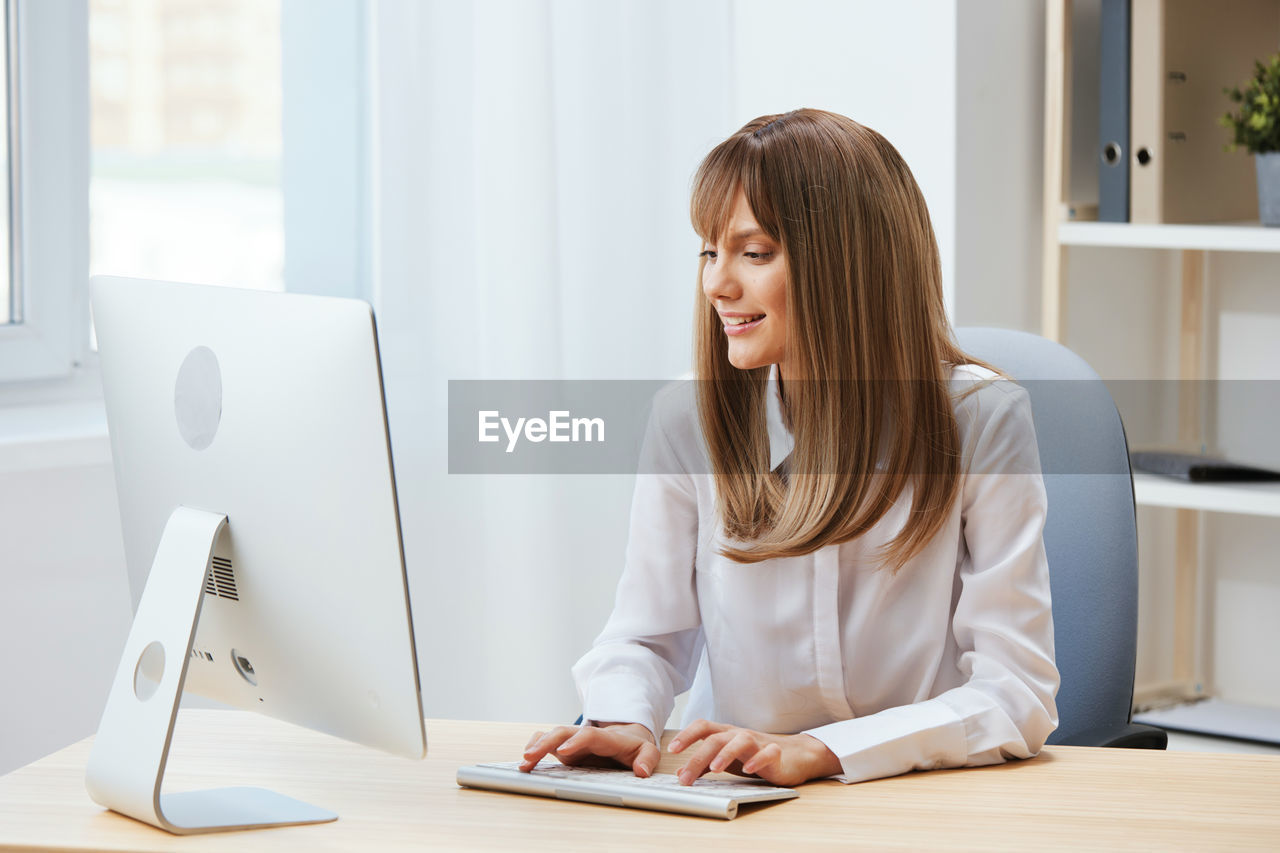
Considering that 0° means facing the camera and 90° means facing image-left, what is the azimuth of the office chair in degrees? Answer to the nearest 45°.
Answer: approximately 45°

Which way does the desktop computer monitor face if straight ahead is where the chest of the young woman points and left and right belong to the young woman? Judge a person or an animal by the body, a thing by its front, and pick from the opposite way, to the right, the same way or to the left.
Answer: the opposite way

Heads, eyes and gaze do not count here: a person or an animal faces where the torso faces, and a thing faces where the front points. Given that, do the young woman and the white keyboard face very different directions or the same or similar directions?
very different directions

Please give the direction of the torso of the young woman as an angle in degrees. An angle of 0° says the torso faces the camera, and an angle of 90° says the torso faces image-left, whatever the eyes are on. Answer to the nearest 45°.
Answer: approximately 45°

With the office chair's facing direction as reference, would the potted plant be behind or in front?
behind

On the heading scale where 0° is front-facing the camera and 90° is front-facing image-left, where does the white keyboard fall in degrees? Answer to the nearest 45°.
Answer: approximately 225°

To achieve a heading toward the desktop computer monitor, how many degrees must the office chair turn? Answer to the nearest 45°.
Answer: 0° — it already faces it

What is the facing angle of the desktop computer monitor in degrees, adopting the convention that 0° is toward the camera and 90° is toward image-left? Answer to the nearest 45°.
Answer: approximately 225°
